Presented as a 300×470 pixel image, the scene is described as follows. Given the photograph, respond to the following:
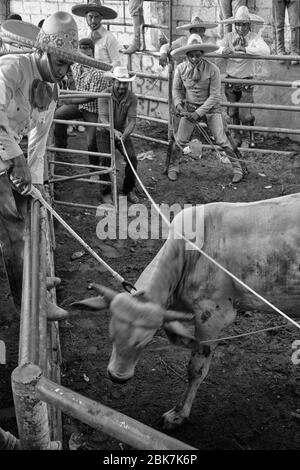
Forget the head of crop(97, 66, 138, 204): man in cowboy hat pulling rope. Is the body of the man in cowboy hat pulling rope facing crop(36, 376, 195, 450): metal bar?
yes

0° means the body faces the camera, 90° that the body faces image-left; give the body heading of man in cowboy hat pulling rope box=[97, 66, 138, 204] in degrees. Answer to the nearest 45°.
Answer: approximately 0°

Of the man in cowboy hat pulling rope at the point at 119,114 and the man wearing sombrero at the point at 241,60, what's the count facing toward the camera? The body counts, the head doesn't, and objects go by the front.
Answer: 2

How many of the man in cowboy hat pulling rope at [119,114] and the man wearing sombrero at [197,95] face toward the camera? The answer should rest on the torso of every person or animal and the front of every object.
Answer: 2

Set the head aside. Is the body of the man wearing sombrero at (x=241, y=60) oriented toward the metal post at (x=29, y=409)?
yes
